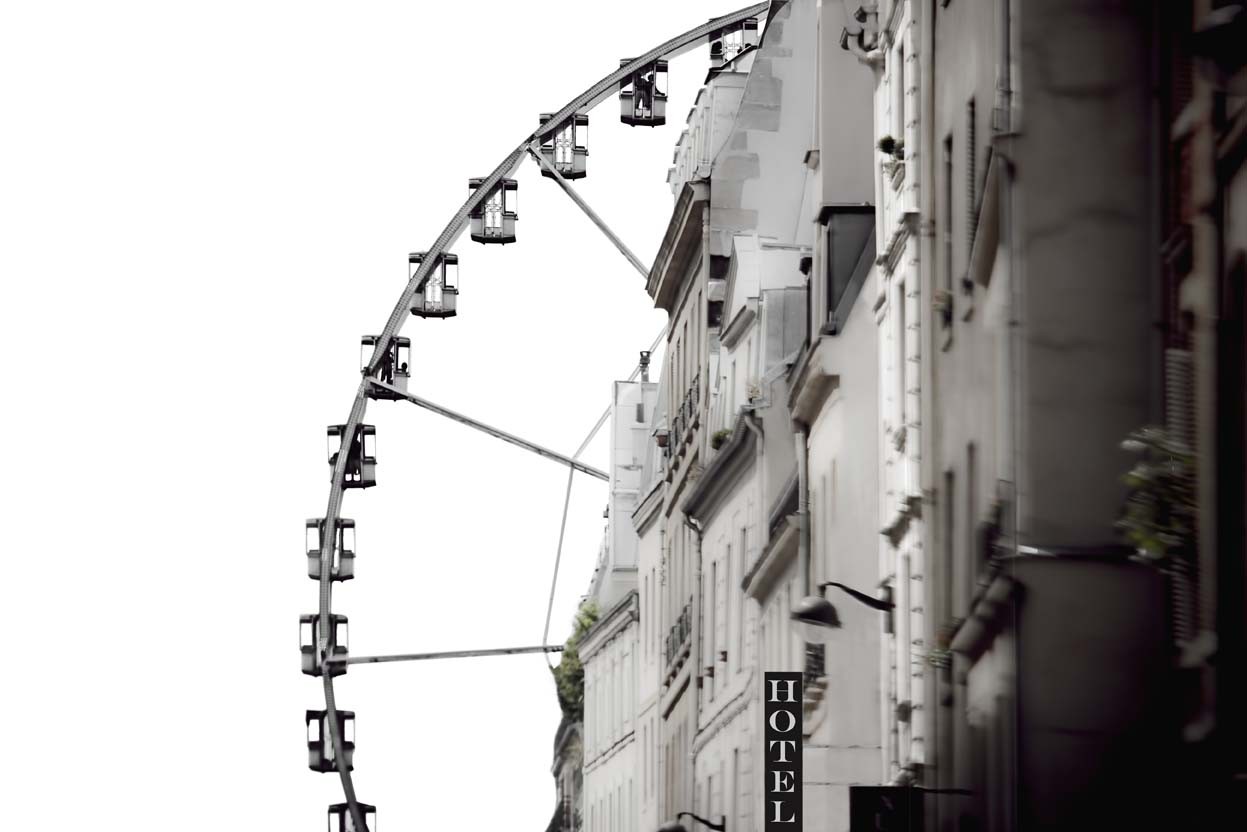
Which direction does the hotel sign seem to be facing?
toward the camera

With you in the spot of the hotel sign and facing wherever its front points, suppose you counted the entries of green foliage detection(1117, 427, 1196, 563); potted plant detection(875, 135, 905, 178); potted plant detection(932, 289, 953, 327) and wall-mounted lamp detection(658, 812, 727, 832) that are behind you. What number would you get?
1

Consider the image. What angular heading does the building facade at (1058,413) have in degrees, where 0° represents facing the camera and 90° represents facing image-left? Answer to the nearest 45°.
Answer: approximately 90°

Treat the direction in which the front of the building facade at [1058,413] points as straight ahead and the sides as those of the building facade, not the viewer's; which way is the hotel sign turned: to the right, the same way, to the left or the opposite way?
to the left

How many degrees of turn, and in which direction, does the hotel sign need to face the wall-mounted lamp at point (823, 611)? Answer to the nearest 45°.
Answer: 0° — it already faces it

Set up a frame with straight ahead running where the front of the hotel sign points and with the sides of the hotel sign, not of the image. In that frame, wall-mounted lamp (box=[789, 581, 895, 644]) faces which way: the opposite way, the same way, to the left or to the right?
to the right

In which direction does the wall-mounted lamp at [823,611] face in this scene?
to the viewer's left

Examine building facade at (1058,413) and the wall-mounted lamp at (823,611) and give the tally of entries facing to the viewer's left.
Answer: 2

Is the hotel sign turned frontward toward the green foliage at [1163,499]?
yes

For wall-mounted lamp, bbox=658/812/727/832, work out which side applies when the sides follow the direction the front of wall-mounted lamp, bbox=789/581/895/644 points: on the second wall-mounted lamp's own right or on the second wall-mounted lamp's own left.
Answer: on the second wall-mounted lamp's own right

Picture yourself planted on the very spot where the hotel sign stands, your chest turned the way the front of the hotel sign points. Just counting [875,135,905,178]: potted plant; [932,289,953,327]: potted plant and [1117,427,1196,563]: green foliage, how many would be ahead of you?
3

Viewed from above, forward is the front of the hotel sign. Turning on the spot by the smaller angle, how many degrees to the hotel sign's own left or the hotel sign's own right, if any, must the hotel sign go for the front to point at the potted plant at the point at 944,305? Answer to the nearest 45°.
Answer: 0° — it already faces it

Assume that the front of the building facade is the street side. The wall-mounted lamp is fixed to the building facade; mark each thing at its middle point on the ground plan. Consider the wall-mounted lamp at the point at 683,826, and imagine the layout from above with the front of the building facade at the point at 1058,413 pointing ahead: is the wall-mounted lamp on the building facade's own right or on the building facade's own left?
on the building facade's own right
